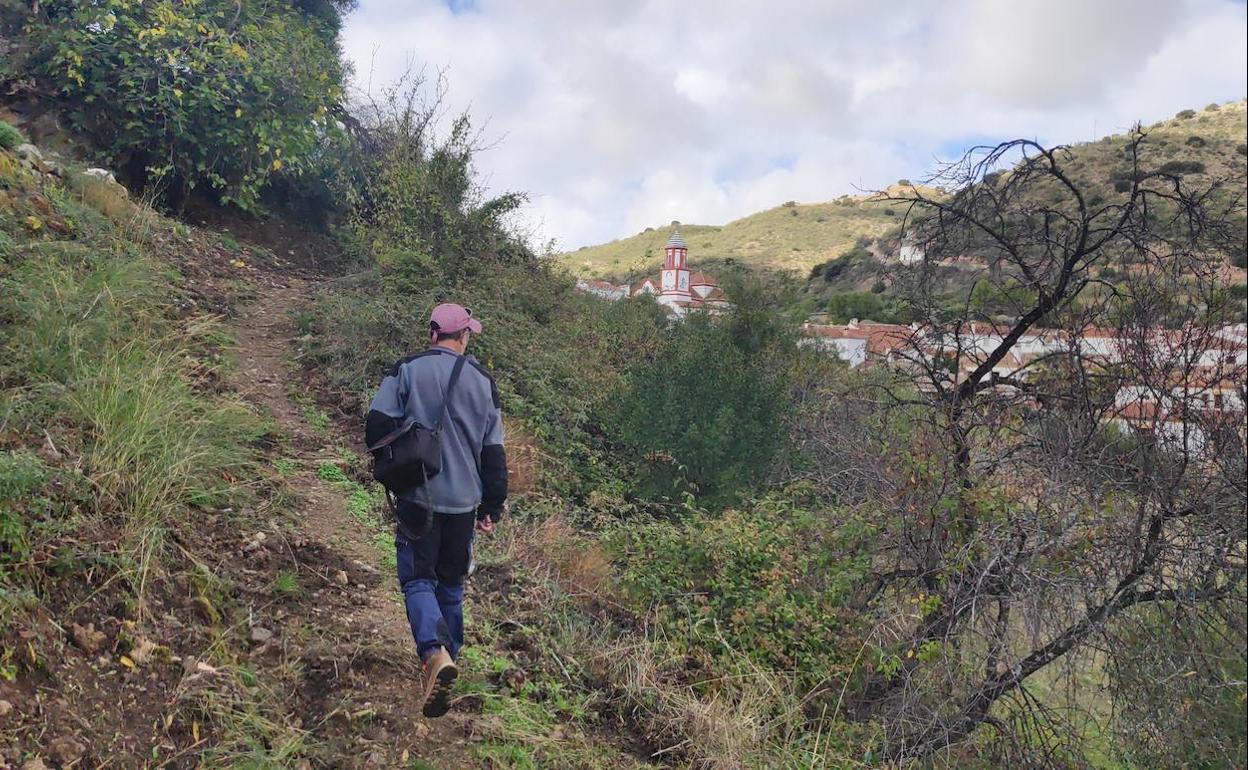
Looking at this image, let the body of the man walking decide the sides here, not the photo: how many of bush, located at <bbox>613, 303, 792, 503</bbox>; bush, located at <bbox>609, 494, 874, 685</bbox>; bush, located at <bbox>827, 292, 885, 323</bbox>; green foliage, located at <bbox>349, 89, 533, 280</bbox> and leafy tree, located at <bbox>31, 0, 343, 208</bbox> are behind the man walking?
0

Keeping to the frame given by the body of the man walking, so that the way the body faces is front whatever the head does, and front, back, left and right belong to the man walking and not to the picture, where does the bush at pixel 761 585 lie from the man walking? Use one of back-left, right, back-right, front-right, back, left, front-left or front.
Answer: front-right

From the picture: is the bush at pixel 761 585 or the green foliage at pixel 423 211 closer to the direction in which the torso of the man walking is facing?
the green foliage

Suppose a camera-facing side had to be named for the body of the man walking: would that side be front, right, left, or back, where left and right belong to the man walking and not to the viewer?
back

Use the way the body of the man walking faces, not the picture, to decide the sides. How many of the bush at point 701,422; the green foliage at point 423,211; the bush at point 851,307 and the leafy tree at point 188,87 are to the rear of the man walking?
0

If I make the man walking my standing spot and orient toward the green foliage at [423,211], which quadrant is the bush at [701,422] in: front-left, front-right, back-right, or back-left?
front-right

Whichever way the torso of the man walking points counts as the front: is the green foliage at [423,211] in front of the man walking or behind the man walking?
in front

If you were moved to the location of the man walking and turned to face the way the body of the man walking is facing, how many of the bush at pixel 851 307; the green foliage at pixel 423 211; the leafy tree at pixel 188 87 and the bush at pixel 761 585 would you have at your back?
0

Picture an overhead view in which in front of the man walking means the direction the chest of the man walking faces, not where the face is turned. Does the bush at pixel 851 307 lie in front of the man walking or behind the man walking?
in front

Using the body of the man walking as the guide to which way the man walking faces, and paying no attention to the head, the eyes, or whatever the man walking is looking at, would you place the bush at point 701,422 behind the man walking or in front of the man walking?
in front
